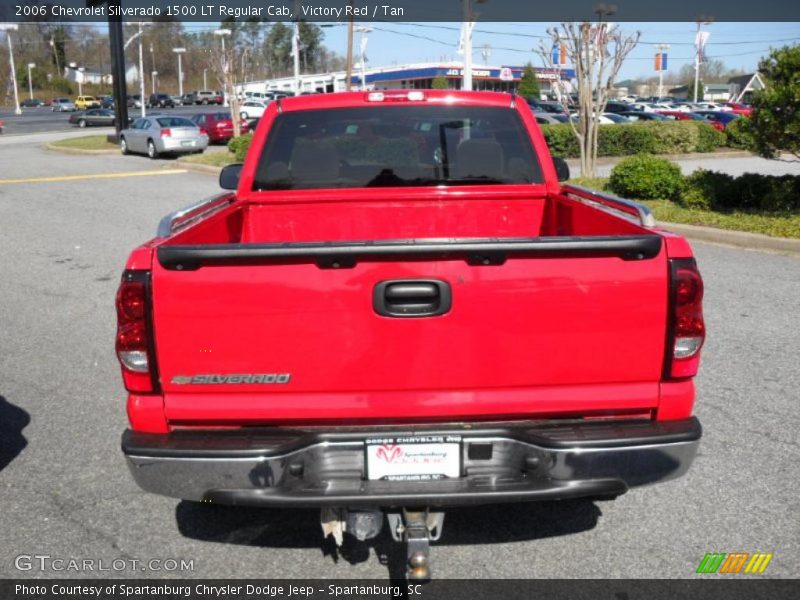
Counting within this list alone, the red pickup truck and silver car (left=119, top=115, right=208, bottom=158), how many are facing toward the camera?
0

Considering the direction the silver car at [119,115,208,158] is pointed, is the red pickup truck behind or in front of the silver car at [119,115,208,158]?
behind

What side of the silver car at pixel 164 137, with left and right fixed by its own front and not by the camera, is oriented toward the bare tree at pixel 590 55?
back

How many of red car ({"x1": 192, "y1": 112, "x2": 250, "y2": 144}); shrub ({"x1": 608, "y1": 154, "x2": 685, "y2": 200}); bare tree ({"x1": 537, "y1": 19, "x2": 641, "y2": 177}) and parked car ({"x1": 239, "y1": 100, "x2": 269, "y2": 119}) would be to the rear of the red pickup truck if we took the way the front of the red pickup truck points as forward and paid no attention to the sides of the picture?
0

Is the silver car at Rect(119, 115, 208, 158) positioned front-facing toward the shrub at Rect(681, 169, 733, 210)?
no

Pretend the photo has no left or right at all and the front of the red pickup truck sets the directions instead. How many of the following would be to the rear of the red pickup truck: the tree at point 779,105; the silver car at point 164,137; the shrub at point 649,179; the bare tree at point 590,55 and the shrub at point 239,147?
0

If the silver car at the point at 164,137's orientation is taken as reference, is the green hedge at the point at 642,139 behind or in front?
behind

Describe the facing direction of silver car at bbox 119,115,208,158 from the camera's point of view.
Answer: facing away from the viewer and to the left of the viewer

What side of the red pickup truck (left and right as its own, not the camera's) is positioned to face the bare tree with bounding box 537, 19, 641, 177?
front

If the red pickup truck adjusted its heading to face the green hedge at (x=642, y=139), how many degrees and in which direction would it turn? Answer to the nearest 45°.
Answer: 0° — it already faces it

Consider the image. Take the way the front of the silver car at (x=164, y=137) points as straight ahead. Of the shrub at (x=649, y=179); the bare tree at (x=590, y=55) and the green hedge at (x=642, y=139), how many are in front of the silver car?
0

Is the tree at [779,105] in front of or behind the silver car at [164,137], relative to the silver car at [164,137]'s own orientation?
behind

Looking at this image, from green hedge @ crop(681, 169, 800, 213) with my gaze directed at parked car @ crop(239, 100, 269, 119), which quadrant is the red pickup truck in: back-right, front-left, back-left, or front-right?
back-left

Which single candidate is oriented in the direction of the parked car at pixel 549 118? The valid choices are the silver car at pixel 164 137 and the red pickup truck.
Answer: the red pickup truck

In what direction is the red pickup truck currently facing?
away from the camera
